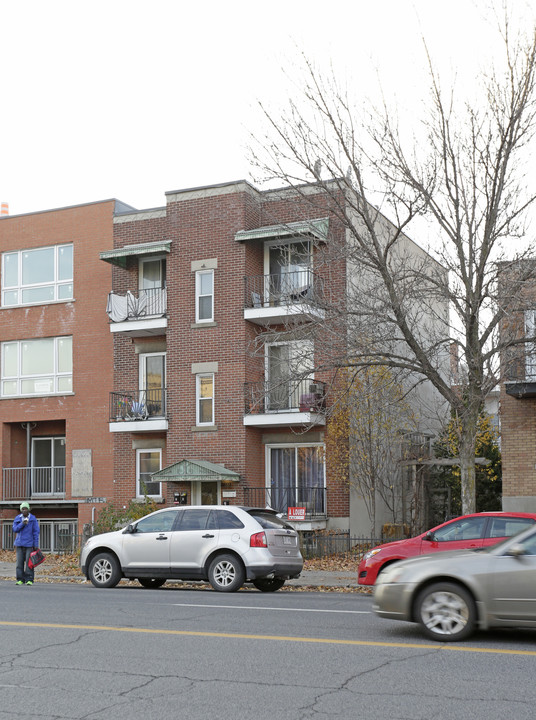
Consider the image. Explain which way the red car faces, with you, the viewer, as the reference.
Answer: facing to the left of the viewer

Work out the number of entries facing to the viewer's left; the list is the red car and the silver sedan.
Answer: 2

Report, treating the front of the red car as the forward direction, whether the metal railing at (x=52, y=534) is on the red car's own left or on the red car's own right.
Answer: on the red car's own right

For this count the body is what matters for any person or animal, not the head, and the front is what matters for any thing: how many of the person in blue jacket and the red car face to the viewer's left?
1

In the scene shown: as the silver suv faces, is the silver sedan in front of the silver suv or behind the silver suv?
behind

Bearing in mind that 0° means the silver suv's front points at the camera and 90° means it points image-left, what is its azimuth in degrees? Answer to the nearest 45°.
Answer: approximately 135°

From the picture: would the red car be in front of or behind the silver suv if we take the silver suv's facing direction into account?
behind

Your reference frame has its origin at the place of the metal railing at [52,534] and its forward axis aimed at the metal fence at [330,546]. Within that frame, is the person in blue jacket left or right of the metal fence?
right

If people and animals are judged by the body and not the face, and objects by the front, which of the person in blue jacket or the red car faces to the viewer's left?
the red car

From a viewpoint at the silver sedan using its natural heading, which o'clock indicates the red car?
The red car is roughly at 3 o'clock from the silver sedan.

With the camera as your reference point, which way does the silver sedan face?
facing to the left of the viewer

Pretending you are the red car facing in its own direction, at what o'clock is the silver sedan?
The silver sedan is roughly at 9 o'clock from the red car.
